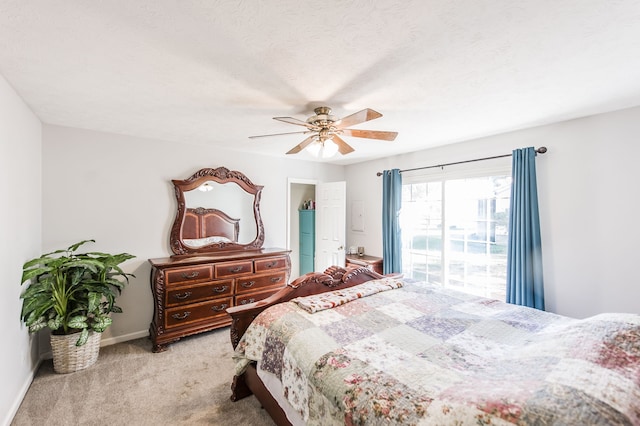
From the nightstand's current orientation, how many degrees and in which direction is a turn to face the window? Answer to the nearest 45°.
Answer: approximately 90° to its left

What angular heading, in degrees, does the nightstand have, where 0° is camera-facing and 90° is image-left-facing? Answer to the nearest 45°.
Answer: approximately 45°

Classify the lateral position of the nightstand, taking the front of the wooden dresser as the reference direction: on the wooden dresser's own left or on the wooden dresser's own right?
on the wooden dresser's own left

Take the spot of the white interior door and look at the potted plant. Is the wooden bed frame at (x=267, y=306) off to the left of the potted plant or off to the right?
left
